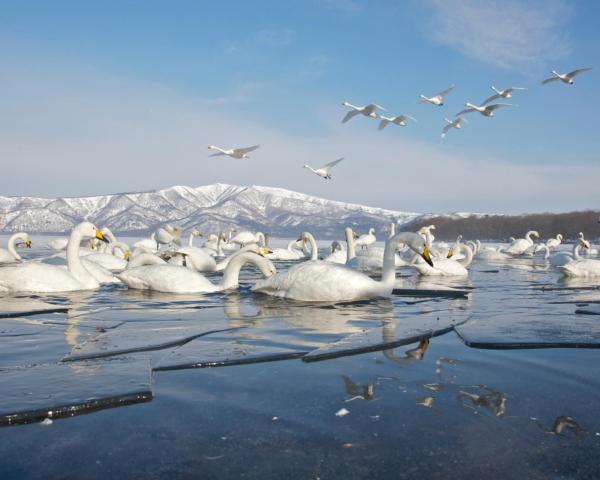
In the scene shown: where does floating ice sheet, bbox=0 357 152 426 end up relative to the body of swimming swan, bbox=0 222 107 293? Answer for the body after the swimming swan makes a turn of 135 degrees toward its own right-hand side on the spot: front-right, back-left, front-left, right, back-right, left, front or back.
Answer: front-left

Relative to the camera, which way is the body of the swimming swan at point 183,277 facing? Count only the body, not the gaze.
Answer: to the viewer's right

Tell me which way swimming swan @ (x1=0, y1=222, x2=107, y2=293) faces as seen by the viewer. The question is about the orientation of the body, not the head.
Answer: to the viewer's right

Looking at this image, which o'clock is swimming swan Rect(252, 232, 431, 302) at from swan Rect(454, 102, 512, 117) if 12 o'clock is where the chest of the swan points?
The swimming swan is roughly at 11 o'clock from the swan.

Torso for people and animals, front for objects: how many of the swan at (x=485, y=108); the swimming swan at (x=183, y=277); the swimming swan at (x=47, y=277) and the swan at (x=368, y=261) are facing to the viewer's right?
2

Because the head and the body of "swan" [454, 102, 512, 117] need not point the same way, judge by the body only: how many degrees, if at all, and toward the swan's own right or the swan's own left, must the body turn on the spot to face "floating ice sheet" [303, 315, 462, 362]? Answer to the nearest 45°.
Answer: approximately 45° to the swan's own left

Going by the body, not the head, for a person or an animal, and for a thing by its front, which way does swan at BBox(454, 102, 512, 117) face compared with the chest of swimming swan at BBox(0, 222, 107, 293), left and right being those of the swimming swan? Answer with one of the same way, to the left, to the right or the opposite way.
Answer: the opposite way

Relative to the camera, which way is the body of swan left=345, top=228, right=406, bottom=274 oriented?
to the viewer's left

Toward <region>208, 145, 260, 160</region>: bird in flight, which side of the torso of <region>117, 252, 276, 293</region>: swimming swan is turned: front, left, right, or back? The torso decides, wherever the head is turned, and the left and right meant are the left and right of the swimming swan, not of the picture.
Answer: left

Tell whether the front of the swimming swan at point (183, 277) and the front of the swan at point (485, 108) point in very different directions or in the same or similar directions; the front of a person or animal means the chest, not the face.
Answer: very different directions

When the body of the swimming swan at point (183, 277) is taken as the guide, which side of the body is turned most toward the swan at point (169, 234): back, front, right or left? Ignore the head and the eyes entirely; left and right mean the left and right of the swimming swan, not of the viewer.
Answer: left

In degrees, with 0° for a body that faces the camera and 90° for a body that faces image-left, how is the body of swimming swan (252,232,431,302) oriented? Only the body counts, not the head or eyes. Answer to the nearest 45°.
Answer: approximately 270°
